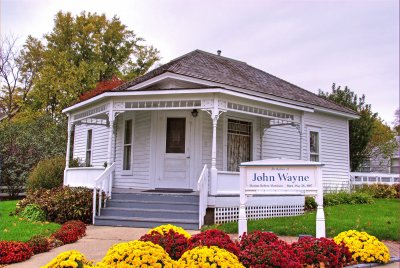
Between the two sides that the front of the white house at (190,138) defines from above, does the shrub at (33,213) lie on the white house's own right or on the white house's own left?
on the white house's own right

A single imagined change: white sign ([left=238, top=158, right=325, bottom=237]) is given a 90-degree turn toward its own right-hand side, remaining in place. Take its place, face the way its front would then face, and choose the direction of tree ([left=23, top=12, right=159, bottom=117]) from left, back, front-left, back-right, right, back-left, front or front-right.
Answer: front-right

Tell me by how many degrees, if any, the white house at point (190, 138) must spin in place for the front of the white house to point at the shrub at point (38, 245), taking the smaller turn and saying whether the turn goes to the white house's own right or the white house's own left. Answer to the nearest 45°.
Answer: approximately 45° to the white house's own right

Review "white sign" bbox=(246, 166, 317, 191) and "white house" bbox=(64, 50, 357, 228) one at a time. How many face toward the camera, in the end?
2

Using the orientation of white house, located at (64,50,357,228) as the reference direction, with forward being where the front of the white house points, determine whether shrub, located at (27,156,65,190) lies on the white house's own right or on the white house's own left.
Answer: on the white house's own right

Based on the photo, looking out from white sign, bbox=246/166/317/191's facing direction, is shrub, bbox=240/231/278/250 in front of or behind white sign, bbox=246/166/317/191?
in front

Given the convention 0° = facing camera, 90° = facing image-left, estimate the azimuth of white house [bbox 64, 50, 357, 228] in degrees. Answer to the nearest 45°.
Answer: approximately 0°

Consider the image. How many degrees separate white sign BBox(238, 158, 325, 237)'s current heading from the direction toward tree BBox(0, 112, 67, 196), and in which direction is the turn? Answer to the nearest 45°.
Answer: approximately 135° to its right

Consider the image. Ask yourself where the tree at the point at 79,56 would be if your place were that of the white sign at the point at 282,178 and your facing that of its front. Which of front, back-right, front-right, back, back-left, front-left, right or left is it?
back-right

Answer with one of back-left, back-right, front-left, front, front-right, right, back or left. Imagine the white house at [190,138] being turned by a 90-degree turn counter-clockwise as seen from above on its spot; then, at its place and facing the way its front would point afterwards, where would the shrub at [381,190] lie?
front-left

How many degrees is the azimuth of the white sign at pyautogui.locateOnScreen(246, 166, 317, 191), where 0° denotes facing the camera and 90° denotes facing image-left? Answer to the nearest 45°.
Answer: approximately 0°

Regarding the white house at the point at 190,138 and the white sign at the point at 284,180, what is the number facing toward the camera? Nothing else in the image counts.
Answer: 2

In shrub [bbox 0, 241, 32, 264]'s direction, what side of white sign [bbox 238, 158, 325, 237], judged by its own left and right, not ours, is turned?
right
